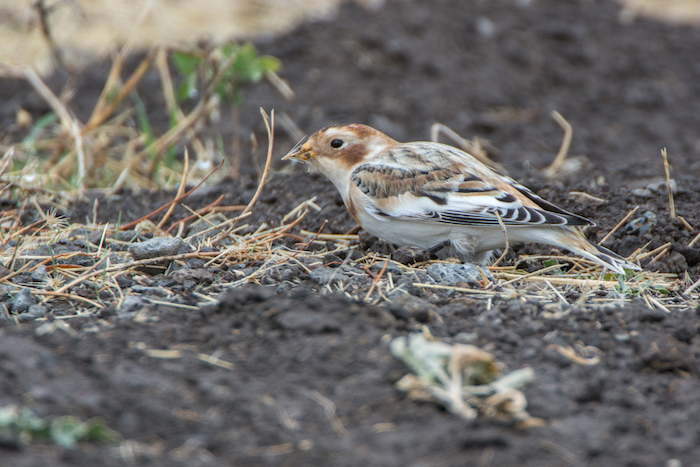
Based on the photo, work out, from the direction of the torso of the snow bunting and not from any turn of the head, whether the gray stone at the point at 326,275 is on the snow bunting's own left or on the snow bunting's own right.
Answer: on the snow bunting's own left

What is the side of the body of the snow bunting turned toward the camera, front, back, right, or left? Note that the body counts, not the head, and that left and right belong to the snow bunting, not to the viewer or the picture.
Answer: left

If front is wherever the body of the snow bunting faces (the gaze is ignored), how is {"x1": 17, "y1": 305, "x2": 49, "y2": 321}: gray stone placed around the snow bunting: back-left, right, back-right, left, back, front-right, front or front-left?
front-left

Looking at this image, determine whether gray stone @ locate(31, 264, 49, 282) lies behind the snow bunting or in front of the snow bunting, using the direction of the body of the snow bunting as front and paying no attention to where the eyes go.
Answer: in front

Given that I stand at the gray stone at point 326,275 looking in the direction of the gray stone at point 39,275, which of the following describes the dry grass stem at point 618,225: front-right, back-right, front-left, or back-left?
back-right

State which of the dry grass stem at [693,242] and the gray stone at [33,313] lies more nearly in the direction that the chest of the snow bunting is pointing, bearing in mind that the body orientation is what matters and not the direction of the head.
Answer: the gray stone

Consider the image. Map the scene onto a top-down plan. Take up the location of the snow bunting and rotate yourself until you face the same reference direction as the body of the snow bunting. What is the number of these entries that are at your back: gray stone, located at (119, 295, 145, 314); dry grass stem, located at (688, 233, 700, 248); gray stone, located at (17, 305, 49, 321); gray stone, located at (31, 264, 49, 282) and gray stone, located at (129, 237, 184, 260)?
1

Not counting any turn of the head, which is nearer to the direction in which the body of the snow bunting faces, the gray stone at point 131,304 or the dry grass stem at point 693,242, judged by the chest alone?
the gray stone

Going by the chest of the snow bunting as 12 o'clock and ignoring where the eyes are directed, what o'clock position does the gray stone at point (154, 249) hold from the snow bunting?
The gray stone is roughly at 11 o'clock from the snow bunting.

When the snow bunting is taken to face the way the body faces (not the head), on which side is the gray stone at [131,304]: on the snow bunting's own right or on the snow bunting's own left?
on the snow bunting's own left

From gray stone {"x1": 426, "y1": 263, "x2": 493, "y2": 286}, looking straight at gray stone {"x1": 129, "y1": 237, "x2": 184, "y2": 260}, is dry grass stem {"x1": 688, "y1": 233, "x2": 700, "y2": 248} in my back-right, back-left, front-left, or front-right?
back-right

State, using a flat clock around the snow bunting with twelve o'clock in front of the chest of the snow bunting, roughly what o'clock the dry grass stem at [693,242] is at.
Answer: The dry grass stem is roughly at 6 o'clock from the snow bunting.

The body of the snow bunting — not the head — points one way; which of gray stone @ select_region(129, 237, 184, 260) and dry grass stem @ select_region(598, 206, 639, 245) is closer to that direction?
the gray stone

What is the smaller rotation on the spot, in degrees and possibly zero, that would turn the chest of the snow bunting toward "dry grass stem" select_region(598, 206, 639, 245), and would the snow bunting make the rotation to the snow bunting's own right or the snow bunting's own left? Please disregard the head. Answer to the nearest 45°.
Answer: approximately 180°

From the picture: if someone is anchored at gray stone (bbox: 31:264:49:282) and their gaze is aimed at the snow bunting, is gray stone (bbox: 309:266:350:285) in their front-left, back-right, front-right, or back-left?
front-right
